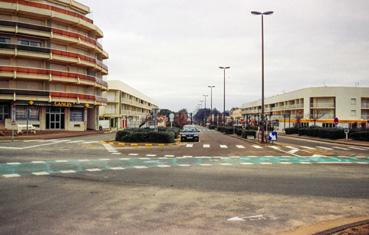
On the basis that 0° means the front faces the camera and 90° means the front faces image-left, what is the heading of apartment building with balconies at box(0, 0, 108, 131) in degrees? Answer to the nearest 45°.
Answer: approximately 0°

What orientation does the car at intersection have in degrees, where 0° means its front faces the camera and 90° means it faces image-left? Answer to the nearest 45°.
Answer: approximately 0°

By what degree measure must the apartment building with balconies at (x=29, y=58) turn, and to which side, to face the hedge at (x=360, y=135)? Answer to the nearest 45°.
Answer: approximately 45° to its left

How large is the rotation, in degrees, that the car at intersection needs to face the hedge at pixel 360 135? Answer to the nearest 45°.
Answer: approximately 90° to its left

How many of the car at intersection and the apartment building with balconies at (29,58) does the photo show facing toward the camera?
2

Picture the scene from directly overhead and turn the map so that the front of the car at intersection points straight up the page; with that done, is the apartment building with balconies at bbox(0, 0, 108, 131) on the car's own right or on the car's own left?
on the car's own right

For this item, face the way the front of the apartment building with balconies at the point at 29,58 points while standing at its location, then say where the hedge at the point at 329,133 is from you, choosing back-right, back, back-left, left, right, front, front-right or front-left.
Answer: front-left
